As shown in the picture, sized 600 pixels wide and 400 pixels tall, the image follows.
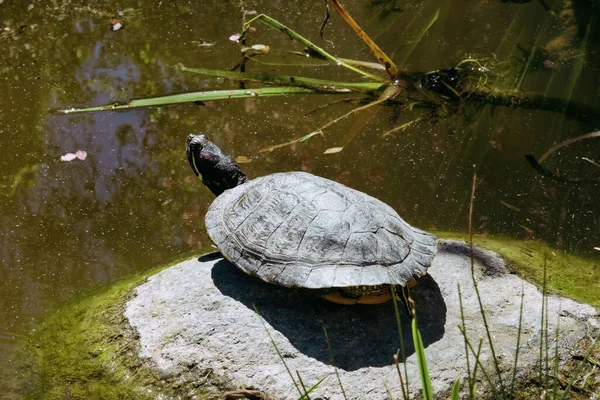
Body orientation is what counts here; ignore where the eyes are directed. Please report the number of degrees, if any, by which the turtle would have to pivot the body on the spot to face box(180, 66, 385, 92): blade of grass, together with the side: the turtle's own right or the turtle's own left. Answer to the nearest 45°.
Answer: approximately 45° to the turtle's own right

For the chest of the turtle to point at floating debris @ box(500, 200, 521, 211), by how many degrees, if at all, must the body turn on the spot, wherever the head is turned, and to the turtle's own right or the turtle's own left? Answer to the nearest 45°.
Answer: approximately 90° to the turtle's own right

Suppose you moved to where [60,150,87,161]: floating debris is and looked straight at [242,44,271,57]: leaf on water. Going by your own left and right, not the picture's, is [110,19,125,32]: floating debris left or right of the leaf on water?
left

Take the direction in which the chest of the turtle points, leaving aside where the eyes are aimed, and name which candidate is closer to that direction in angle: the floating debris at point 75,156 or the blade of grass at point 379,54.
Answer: the floating debris

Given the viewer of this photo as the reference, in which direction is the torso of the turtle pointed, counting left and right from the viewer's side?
facing away from the viewer and to the left of the viewer

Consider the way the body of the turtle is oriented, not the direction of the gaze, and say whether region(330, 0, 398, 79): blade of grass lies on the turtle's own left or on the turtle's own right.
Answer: on the turtle's own right

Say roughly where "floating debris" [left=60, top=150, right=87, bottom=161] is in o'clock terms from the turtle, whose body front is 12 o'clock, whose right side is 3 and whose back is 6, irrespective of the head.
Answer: The floating debris is roughly at 12 o'clock from the turtle.
